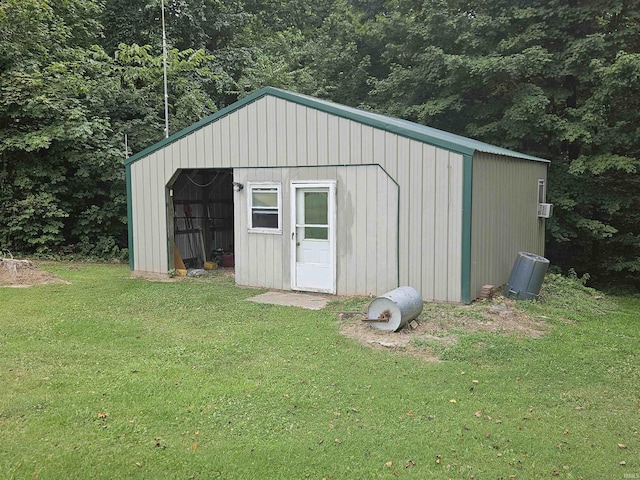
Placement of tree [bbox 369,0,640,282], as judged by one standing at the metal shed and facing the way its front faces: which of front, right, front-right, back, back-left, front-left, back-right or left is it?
back

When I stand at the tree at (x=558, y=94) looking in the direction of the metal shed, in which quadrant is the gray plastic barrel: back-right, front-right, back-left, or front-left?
front-left

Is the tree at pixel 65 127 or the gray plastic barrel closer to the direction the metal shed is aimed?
the tree

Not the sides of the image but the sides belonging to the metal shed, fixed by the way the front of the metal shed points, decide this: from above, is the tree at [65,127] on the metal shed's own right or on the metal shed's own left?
on the metal shed's own right

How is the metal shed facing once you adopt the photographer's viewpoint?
facing the viewer and to the left of the viewer

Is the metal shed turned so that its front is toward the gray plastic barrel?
no

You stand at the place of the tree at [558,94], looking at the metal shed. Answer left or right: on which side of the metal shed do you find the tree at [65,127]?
right
